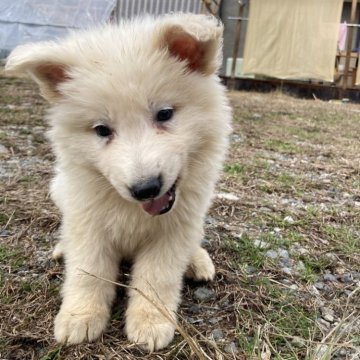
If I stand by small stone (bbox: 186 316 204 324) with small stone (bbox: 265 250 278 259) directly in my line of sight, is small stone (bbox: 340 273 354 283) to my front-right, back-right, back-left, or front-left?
front-right

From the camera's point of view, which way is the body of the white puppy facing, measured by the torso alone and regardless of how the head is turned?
toward the camera

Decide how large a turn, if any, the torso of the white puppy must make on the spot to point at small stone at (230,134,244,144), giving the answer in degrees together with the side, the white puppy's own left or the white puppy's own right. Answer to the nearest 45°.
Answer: approximately 180°

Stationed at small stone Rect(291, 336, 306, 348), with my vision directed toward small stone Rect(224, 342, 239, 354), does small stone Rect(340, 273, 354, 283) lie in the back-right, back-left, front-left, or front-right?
back-right

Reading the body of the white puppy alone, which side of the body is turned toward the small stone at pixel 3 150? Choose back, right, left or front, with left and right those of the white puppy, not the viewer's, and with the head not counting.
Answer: back

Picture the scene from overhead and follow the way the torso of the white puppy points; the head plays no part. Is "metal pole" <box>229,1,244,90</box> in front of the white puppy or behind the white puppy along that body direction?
behind

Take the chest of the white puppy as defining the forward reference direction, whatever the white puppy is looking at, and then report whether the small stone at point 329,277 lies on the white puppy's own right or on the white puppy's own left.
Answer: on the white puppy's own left

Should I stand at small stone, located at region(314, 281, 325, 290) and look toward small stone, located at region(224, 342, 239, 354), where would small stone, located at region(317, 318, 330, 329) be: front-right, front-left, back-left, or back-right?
front-left

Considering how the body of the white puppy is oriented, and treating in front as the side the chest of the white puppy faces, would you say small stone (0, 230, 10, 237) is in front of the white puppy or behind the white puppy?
behind
